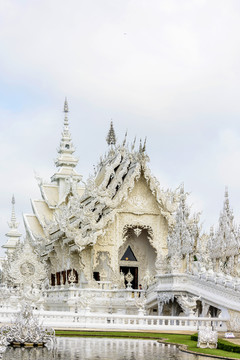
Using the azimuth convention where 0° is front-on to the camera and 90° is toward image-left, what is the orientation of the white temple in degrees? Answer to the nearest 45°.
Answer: approximately 315°
